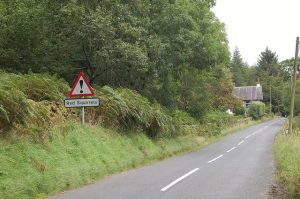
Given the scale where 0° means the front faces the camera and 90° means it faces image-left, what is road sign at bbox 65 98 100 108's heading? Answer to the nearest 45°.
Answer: approximately 0°

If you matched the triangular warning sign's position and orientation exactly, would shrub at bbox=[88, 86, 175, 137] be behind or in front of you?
behind

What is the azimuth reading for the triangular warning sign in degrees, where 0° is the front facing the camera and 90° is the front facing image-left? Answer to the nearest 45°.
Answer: approximately 0°

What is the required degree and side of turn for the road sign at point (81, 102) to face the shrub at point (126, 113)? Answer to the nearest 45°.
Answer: approximately 135° to its left

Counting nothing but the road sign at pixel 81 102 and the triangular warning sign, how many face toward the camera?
2
